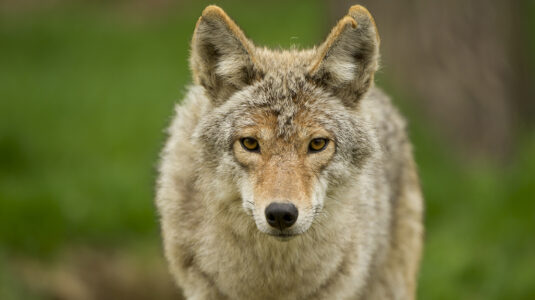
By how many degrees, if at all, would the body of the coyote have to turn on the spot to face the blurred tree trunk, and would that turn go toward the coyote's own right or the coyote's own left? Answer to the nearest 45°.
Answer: approximately 135° to the coyote's own left

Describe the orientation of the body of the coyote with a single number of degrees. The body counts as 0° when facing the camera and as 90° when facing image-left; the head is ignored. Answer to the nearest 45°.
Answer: approximately 0°
